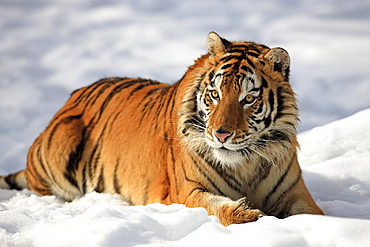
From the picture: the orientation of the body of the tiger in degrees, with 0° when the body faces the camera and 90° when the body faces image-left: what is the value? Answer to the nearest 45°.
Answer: approximately 315°
